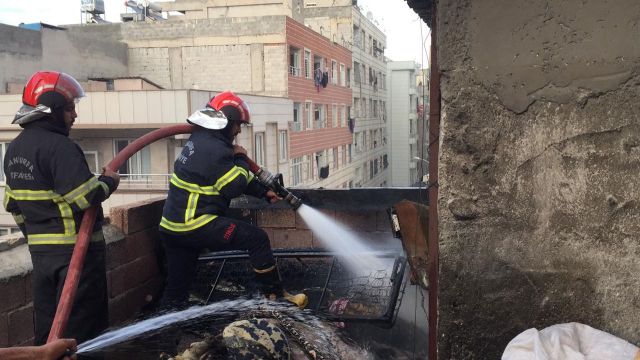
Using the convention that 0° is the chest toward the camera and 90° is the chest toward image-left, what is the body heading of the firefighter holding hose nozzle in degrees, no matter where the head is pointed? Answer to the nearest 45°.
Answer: approximately 270°

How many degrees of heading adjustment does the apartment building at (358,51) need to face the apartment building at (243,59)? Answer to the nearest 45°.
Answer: approximately 45° to its right

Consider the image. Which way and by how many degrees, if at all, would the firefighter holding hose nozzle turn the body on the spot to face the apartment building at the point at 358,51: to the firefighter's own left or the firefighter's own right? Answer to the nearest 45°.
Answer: approximately 90° to the firefighter's own left

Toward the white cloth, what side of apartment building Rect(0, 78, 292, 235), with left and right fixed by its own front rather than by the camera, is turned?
front

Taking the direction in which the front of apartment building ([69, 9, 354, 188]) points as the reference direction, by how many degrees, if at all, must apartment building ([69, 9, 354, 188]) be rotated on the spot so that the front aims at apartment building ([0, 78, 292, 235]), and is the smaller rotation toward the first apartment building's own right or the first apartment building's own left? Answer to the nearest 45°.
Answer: approximately 90° to the first apartment building's own right

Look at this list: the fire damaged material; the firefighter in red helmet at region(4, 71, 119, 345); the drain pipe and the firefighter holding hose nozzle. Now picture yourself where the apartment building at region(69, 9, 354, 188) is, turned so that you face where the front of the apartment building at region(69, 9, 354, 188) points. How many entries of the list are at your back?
0

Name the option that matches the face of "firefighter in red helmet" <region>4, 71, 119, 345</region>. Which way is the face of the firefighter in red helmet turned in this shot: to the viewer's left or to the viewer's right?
to the viewer's right

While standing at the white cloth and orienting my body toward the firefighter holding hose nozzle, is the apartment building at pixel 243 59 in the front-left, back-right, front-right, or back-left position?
front-right

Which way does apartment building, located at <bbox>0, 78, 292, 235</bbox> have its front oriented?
toward the camera

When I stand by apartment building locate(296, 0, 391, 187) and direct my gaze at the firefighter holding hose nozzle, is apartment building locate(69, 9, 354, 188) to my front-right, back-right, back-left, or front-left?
front-right

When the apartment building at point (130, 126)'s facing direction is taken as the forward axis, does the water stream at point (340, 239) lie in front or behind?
in front

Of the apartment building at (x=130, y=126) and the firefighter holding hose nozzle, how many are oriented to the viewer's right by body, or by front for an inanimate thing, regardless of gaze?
1

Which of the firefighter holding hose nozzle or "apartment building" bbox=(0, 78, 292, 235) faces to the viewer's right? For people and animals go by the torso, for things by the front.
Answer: the firefighter holding hose nozzle
